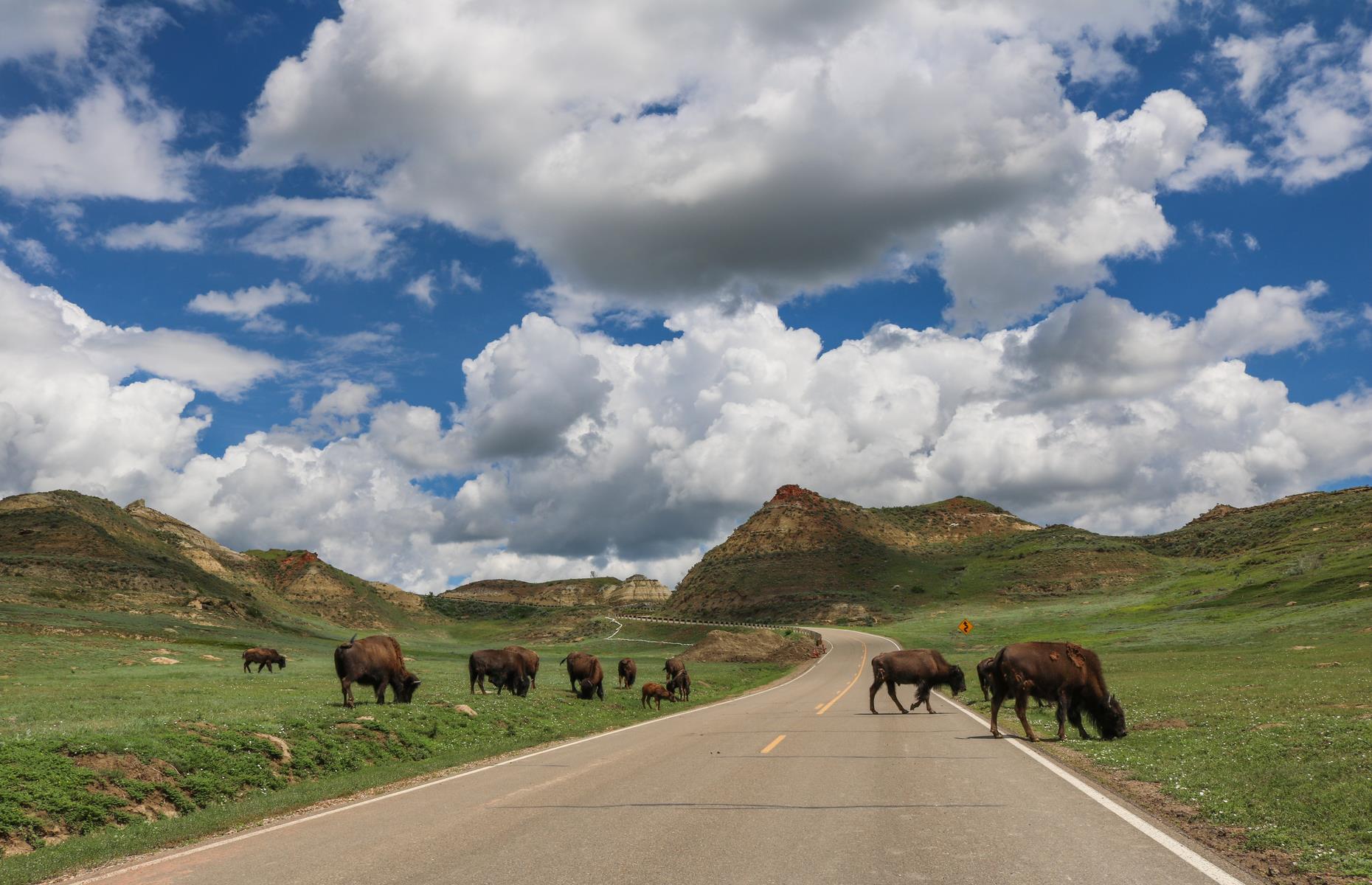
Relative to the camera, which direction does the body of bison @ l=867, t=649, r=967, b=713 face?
to the viewer's right

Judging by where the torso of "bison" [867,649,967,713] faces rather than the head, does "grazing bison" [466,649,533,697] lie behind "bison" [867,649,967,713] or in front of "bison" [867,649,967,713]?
behind

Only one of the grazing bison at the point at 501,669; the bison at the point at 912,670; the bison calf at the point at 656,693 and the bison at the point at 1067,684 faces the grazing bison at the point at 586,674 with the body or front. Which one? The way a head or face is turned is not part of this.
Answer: the grazing bison at the point at 501,669

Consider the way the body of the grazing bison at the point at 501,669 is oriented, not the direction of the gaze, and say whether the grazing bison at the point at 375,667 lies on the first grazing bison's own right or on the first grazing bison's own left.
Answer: on the first grazing bison's own right

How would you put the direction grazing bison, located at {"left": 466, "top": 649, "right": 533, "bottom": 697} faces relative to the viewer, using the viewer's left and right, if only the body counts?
facing to the right of the viewer

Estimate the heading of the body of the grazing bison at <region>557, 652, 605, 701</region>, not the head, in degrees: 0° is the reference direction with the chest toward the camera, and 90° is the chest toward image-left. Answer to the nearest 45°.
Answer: approximately 315°

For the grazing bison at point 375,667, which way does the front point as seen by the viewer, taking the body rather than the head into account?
to the viewer's right

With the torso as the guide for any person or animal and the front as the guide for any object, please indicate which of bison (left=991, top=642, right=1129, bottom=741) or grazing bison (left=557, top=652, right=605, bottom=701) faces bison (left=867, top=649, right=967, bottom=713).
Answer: grazing bison (left=557, top=652, right=605, bottom=701)

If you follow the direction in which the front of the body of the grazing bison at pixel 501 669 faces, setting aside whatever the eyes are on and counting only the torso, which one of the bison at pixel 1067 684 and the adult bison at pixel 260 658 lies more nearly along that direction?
the bison

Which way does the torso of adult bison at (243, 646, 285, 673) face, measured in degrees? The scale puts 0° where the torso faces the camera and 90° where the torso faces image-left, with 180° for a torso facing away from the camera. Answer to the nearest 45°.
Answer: approximately 270°

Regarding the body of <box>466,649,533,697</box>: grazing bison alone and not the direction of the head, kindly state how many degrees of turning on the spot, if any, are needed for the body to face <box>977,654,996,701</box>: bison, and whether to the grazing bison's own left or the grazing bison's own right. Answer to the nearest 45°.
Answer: approximately 45° to the grazing bison's own right

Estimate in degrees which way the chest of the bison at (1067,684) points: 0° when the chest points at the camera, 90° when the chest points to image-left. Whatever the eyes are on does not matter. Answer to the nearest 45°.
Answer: approximately 270°
